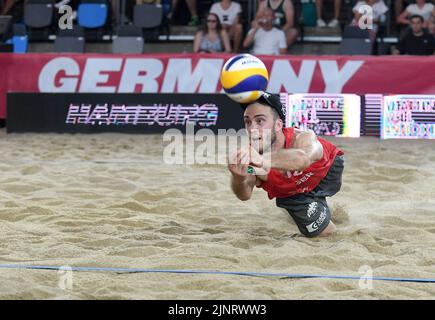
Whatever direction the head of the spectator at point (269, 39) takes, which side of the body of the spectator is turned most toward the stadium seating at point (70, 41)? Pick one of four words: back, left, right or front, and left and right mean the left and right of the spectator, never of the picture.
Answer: right

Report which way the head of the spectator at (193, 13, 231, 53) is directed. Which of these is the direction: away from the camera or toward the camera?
toward the camera

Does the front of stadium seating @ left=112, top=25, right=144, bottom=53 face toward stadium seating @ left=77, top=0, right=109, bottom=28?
no

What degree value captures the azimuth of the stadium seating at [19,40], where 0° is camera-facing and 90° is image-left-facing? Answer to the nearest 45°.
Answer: approximately 0°

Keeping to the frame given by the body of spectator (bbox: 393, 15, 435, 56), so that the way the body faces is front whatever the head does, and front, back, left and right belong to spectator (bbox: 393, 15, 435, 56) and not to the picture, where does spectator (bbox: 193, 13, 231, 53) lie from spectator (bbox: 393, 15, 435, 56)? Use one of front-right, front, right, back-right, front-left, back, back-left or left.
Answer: right

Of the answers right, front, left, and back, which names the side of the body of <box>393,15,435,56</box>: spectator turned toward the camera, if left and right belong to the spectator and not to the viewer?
front

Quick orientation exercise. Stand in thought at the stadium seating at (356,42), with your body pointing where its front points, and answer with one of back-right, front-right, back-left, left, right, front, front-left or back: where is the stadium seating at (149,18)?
right

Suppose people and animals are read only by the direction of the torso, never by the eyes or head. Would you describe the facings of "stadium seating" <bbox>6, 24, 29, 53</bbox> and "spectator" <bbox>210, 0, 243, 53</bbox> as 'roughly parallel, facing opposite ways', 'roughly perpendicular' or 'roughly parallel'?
roughly parallel

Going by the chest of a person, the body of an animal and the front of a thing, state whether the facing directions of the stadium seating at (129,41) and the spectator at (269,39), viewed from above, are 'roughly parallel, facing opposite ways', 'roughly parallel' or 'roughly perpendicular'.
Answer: roughly parallel

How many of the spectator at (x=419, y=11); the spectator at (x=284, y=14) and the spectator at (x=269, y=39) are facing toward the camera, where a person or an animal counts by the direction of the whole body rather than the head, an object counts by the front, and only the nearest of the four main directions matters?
3

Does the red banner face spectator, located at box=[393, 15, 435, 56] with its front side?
no

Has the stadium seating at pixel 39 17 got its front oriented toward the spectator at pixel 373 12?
no

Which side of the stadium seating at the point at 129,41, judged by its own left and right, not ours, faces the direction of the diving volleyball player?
front

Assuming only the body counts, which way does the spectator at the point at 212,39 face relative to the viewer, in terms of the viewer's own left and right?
facing the viewer

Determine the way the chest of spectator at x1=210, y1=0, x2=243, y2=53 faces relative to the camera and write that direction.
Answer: toward the camera

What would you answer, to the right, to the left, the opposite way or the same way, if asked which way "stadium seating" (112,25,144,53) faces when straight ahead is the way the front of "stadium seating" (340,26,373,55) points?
the same way

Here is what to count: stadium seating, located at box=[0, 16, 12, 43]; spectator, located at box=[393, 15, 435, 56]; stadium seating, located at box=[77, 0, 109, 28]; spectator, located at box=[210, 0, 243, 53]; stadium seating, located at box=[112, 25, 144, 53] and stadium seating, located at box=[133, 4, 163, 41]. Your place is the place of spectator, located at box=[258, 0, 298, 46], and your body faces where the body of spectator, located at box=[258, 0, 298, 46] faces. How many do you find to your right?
5
